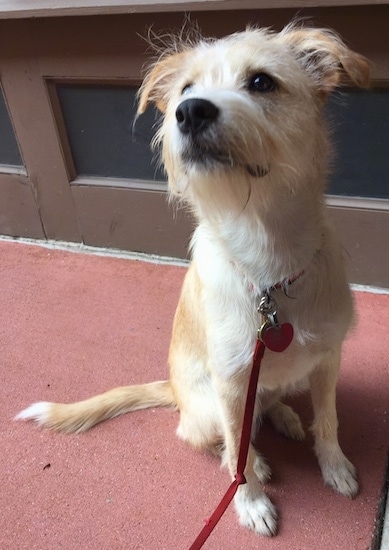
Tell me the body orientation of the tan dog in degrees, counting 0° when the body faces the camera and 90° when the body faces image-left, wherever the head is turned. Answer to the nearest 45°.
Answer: approximately 315°

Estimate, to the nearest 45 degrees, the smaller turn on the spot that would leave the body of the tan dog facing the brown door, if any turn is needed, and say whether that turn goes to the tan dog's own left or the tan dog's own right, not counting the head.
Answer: approximately 135° to the tan dog's own left
